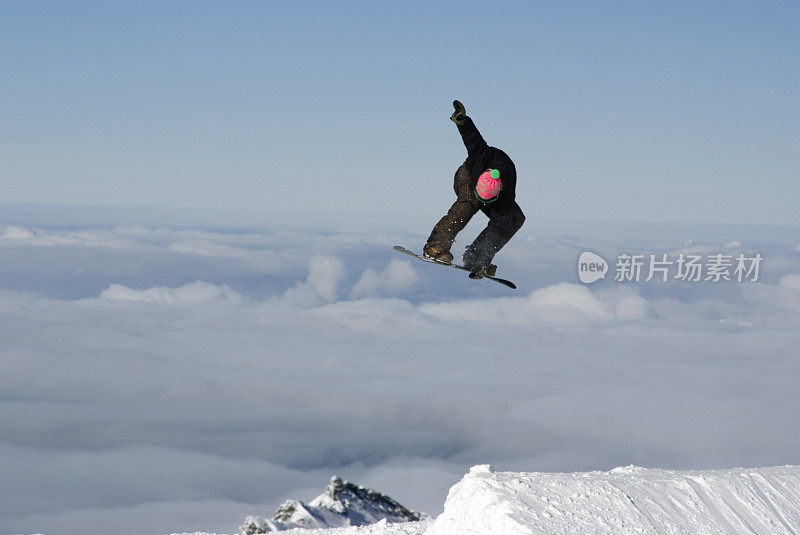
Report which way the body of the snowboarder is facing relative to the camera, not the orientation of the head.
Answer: toward the camera
